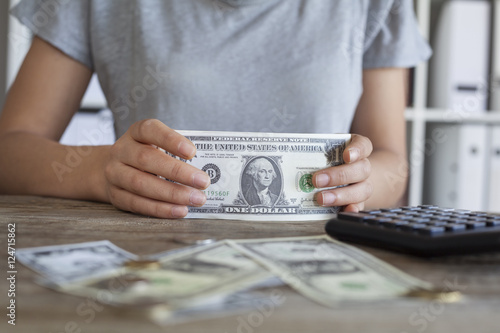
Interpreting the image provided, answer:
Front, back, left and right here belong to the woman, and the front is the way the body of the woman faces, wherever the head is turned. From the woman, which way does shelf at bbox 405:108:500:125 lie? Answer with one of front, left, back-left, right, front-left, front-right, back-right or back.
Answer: back-left

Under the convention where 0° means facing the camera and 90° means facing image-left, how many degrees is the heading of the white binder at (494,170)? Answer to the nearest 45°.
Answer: approximately 0°

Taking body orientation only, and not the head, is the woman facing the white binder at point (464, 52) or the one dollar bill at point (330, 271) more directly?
the one dollar bill

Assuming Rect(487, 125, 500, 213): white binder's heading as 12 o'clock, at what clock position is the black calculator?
The black calculator is roughly at 12 o'clock from the white binder.

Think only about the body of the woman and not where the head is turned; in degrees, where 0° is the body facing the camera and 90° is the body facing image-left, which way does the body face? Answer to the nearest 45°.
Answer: approximately 0°

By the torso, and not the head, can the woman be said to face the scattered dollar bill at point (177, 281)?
yes

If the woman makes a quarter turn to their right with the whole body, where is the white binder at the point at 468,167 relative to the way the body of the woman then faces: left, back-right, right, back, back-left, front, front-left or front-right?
back-right
